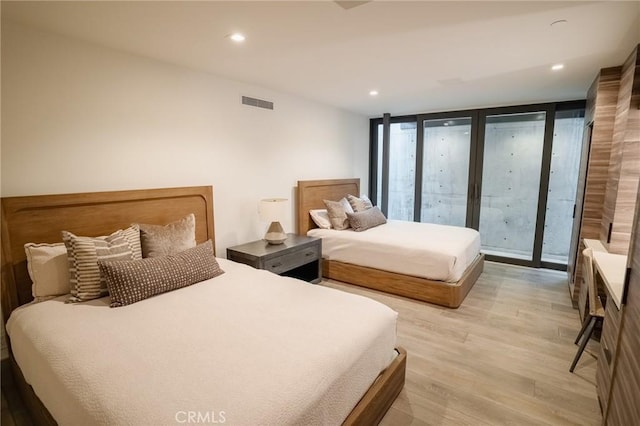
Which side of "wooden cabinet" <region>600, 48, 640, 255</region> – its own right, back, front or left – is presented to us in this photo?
left

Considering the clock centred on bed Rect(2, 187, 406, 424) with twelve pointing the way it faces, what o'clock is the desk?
The desk is roughly at 11 o'clock from the bed.

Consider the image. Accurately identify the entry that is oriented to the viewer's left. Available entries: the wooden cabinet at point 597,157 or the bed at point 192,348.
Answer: the wooden cabinet

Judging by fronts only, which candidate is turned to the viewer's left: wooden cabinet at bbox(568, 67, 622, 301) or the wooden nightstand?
the wooden cabinet

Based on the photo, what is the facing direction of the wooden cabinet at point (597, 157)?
to the viewer's left

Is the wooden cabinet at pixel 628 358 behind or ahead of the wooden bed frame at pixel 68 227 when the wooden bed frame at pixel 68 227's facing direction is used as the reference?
ahead

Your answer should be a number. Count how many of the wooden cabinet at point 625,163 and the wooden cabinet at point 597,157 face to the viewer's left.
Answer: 2

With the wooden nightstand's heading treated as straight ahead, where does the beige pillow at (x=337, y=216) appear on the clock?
The beige pillow is roughly at 9 o'clock from the wooden nightstand.

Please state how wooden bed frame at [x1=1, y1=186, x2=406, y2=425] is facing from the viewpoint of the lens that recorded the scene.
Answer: facing the viewer and to the right of the viewer

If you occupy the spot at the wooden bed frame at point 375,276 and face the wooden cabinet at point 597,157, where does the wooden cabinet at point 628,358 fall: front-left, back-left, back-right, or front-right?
front-right

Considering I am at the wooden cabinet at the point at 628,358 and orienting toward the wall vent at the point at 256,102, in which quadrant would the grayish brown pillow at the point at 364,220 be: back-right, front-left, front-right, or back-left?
front-right

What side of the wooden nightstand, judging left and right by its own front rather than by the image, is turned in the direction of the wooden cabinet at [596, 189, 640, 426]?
front

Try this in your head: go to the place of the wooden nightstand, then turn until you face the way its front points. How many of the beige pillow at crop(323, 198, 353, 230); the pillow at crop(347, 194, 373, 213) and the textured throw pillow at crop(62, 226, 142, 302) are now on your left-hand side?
2

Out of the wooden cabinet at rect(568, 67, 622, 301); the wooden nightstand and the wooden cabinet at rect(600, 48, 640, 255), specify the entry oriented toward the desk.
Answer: the wooden nightstand

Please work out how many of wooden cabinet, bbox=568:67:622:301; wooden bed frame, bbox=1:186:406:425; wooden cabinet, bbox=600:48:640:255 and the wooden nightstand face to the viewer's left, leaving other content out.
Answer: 2

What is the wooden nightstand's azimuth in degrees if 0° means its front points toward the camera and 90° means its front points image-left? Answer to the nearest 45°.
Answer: approximately 315°
